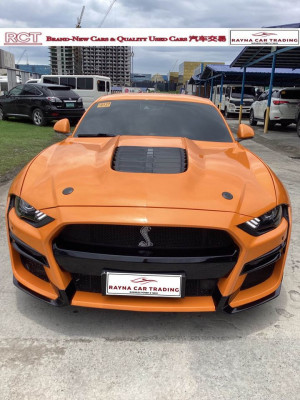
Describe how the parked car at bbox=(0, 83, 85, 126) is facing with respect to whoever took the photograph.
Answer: facing away from the viewer and to the left of the viewer

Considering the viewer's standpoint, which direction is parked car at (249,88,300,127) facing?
facing away from the viewer and to the left of the viewer

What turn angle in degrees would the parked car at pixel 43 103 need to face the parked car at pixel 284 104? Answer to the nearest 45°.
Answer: approximately 135° to its right

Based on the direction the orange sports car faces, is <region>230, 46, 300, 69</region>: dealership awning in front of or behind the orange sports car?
behind

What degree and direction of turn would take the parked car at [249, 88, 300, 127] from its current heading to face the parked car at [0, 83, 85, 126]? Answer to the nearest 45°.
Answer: approximately 90° to its left
